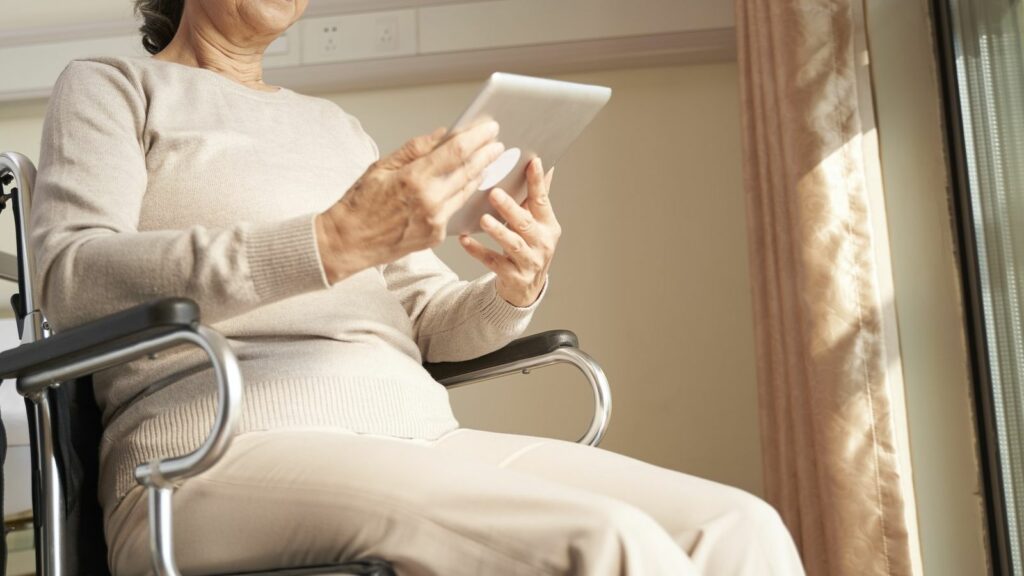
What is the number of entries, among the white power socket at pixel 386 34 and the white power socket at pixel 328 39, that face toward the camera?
2
